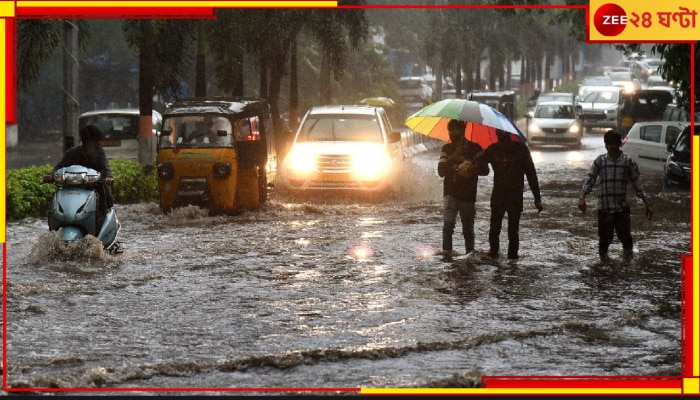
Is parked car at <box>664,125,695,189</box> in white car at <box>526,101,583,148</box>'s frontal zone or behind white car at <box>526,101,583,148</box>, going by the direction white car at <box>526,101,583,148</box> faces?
frontal zone

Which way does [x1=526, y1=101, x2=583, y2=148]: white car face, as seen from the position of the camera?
facing the viewer

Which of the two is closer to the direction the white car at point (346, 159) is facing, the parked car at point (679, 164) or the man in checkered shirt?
the man in checkered shirt

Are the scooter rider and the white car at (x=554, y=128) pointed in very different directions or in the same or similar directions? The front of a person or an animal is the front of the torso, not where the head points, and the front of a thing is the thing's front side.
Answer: same or similar directions

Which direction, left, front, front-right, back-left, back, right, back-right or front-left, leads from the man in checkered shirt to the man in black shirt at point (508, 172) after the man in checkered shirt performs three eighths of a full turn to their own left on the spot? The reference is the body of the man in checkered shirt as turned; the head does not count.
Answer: back-left

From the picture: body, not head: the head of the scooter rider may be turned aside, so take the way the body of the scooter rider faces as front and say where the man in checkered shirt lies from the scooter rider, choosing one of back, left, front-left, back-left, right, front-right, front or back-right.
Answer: back-left

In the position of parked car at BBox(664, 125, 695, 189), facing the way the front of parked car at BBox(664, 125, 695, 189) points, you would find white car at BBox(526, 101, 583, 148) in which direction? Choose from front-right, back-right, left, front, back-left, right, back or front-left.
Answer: back-right

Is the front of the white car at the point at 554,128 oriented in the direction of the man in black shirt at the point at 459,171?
yes

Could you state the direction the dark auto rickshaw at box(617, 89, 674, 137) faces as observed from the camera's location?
facing the viewer and to the left of the viewer

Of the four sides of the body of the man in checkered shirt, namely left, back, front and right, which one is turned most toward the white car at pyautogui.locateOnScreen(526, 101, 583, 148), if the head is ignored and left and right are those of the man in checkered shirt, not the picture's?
back

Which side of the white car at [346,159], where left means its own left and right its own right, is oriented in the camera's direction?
front

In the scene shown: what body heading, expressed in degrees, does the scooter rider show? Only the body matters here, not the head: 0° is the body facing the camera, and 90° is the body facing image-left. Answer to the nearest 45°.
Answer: approximately 45°

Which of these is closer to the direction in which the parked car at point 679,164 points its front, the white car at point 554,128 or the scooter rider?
the scooter rider

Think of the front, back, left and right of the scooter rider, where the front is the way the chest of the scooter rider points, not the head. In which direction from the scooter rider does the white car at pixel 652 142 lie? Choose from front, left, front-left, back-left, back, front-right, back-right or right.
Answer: back

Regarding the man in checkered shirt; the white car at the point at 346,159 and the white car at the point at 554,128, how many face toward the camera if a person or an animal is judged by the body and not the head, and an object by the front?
3

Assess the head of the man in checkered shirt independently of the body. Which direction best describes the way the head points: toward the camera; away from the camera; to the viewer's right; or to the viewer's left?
toward the camera

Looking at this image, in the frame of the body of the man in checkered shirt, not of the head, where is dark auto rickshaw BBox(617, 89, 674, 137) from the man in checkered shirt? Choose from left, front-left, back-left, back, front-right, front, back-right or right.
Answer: back
